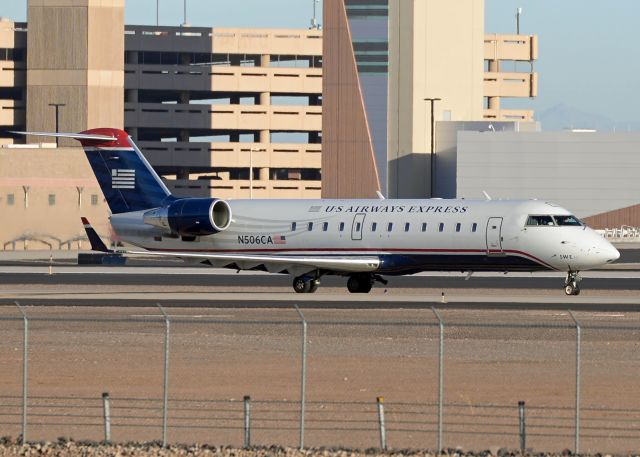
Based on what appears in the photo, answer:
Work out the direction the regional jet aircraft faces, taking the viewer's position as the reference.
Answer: facing the viewer and to the right of the viewer

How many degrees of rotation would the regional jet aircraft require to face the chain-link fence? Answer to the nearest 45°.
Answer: approximately 45° to its right
